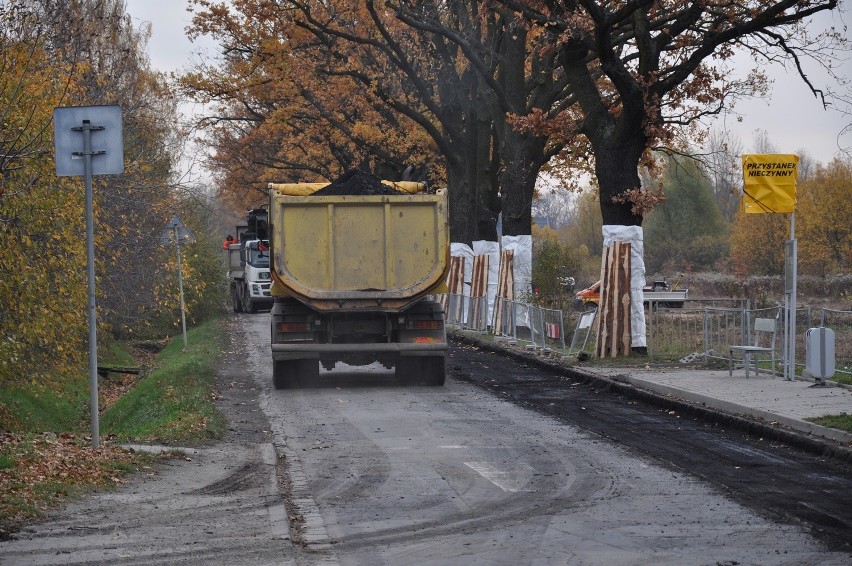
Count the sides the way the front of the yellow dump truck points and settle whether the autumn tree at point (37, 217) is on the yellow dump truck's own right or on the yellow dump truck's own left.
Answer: on the yellow dump truck's own left

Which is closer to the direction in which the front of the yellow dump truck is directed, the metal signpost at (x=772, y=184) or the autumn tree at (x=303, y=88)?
the autumn tree

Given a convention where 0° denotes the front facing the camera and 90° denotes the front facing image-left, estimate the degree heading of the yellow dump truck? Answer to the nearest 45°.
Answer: approximately 180°

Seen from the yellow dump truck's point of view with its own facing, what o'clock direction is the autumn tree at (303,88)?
The autumn tree is roughly at 12 o'clock from the yellow dump truck.

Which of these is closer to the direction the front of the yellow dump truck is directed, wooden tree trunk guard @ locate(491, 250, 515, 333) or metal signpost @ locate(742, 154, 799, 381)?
the wooden tree trunk guard

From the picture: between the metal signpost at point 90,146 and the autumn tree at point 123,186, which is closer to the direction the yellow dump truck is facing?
the autumn tree

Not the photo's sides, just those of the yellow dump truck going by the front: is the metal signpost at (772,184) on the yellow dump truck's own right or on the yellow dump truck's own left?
on the yellow dump truck's own right

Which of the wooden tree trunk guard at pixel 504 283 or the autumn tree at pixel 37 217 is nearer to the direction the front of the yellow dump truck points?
the wooden tree trunk guard

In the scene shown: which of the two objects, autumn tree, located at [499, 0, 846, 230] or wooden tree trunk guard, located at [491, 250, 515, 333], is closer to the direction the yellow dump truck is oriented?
the wooden tree trunk guard

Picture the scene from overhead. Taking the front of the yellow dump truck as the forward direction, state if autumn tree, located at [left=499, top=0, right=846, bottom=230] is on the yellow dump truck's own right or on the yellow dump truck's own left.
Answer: on the yellow dump truck's own right
